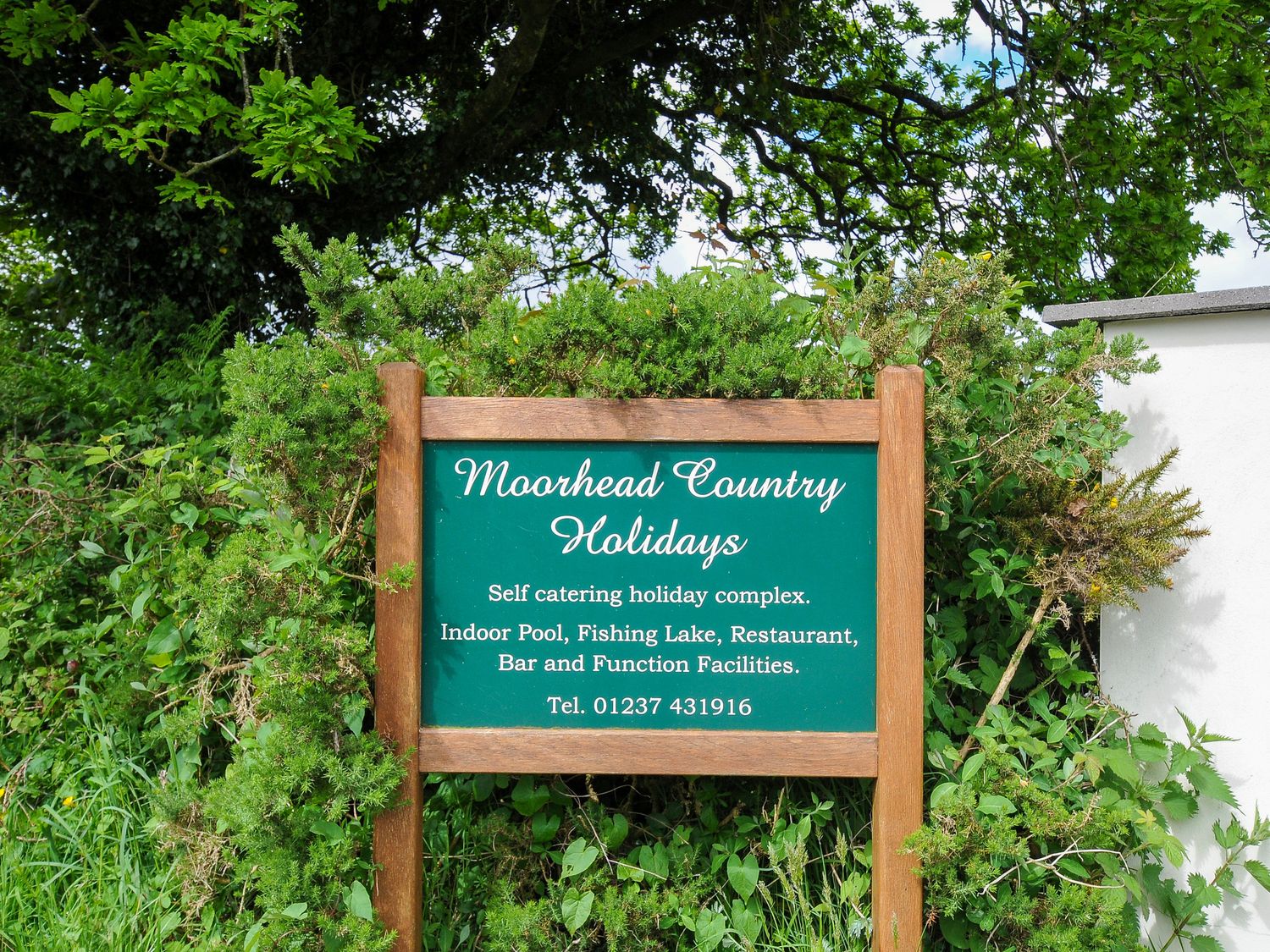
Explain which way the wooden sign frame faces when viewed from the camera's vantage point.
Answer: facing the viewer
